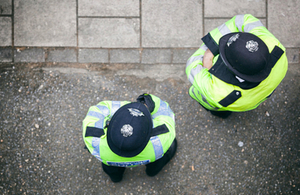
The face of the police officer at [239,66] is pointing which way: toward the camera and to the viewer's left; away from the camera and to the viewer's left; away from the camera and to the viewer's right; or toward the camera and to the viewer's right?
away from the camera and to the viewer's left

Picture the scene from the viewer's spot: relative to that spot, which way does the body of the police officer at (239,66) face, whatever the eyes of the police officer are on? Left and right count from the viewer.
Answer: facing away from the viewer and to the left of the viewer
